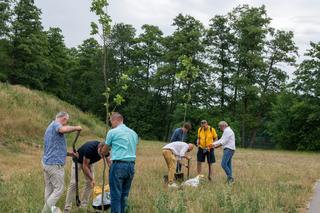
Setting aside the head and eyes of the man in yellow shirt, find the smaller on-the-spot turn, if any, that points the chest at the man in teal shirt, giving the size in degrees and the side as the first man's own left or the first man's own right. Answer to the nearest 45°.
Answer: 0° — they already face them

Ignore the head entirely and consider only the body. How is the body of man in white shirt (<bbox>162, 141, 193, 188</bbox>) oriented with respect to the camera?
to the viewer's right

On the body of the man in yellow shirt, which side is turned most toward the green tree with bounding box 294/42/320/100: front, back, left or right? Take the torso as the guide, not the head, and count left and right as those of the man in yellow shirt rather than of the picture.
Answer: back

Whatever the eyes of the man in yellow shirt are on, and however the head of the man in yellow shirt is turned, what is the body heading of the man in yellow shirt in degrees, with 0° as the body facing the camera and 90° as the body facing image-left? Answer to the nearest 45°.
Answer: approximately 0°

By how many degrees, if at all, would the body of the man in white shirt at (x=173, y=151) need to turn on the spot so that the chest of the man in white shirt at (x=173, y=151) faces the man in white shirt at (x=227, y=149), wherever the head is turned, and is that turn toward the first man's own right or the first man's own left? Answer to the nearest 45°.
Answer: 0° — they already face them

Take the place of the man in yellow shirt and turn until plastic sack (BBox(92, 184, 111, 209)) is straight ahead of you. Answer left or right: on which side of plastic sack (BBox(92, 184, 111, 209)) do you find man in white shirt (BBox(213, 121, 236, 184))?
left

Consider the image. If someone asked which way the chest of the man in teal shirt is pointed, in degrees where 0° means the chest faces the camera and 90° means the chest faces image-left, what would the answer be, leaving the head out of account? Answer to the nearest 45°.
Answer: approximately 135°

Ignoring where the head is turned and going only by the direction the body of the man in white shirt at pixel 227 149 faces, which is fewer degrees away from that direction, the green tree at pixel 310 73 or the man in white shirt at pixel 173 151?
the man in white shirt

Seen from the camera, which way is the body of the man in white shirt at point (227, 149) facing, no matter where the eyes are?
to the viewer's left

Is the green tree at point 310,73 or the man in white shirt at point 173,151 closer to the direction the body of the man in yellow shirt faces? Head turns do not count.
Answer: the man in white shirt
